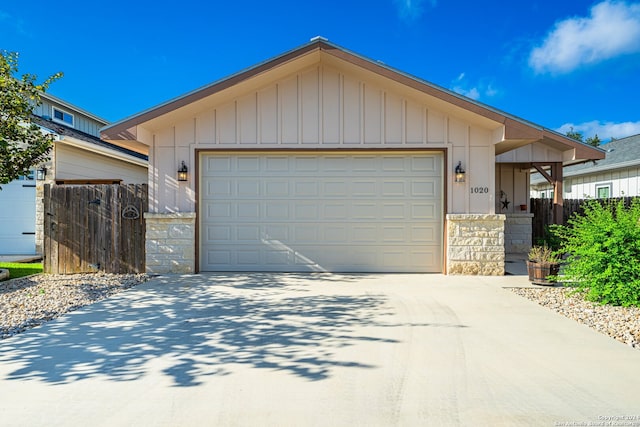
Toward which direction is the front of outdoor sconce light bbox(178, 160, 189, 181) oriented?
toward the camera

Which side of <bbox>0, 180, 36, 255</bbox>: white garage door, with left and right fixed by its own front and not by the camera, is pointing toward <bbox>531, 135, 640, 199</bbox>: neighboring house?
left

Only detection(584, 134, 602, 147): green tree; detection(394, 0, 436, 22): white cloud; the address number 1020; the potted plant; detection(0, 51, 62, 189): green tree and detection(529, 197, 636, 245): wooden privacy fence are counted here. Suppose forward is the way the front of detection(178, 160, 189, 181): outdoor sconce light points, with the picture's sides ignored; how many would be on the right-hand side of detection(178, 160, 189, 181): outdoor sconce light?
1

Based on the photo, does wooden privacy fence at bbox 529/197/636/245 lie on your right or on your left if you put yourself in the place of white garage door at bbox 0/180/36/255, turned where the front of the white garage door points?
on your left

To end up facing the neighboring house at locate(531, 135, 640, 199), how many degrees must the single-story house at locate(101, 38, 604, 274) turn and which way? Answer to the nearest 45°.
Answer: approximately 135° to its left

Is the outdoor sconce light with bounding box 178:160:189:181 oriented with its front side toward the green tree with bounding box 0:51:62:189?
no

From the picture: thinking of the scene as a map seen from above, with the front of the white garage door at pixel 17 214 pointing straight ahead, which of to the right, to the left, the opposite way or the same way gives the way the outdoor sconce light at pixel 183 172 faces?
the same way

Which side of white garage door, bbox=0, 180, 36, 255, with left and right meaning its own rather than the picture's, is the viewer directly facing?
front

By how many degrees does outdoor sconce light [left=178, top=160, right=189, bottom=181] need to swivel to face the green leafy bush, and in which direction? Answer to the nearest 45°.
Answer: approximately 45° to its left

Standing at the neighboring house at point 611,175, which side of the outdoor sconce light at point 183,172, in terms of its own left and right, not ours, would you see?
left

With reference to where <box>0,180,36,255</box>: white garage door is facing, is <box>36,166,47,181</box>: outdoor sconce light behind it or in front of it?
in front

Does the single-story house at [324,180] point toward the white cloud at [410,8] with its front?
no

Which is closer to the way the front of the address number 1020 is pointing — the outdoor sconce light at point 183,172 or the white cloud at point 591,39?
the outdoor sconce light

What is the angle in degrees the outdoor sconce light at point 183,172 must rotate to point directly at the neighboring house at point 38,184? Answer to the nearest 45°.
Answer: approximately 135° to its right

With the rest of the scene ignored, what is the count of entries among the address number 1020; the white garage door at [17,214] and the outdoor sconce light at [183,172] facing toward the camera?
3

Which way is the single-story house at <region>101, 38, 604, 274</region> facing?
toward the camera
